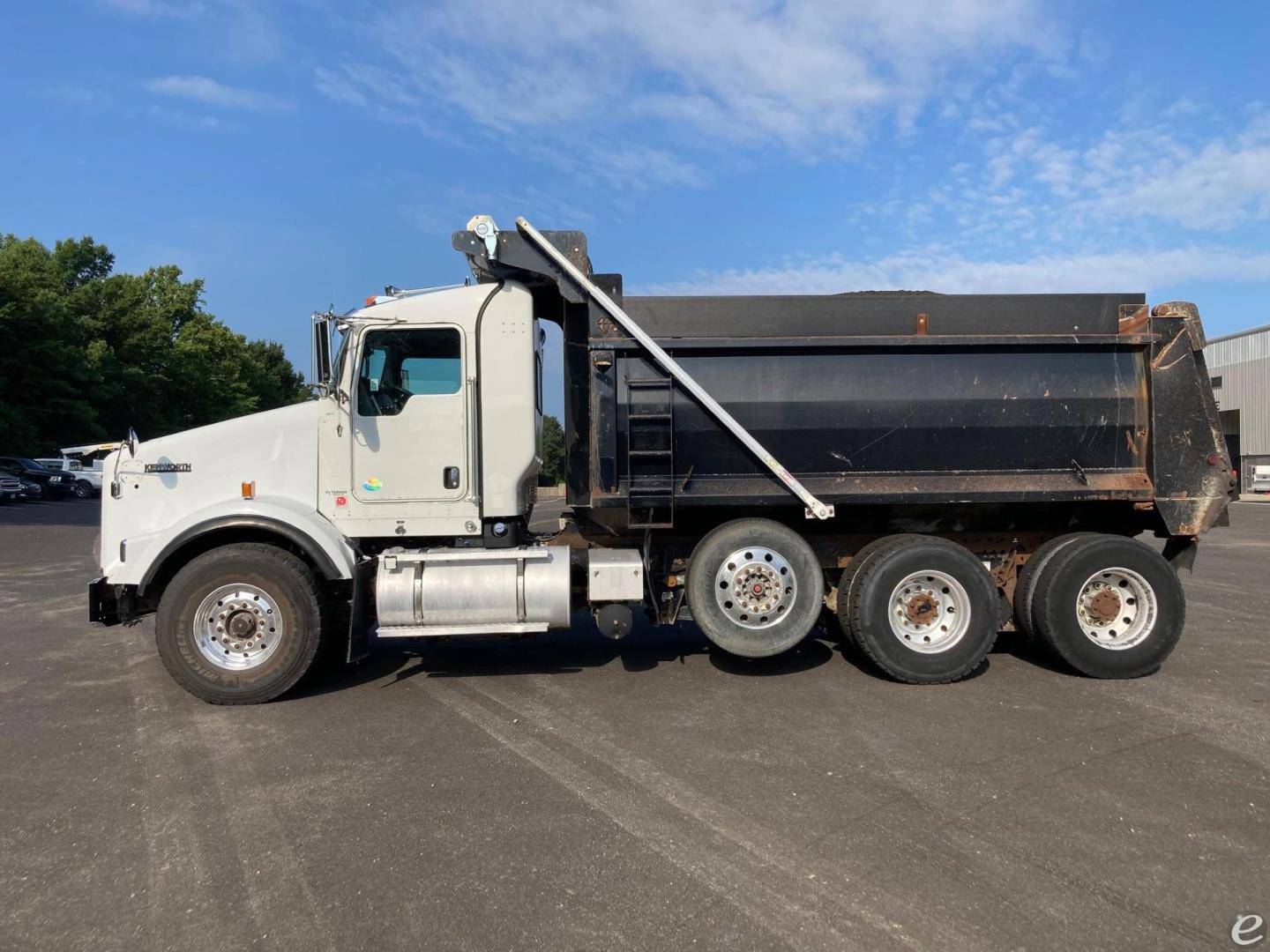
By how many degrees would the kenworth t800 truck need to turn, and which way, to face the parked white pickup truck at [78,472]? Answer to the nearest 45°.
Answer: approximately 45° to its right

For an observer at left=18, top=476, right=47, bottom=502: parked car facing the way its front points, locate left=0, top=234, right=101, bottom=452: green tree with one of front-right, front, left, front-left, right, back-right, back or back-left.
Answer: back-left

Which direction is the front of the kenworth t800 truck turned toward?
to the viewer's left

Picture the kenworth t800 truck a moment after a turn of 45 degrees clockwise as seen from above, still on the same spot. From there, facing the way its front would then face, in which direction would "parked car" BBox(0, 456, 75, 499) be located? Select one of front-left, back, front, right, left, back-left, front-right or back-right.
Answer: front

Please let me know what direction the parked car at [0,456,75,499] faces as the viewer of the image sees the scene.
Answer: facing the viewer and to the right of the viewer

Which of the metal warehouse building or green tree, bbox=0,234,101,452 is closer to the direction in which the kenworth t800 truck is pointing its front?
the green tree
